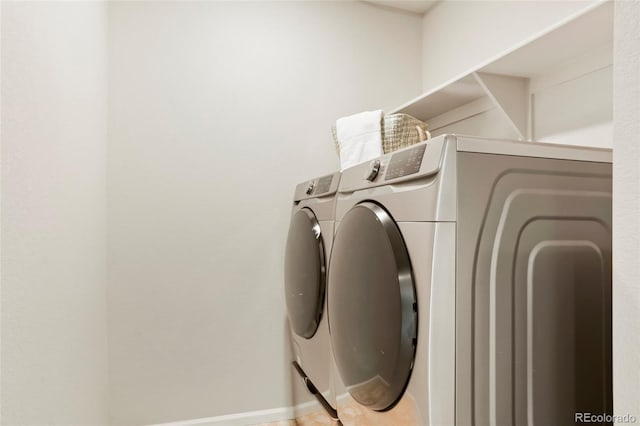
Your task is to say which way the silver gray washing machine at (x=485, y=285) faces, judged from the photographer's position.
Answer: facing the viewer and to the left of the viewer

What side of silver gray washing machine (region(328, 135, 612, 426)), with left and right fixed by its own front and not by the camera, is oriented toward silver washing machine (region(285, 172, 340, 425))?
right
